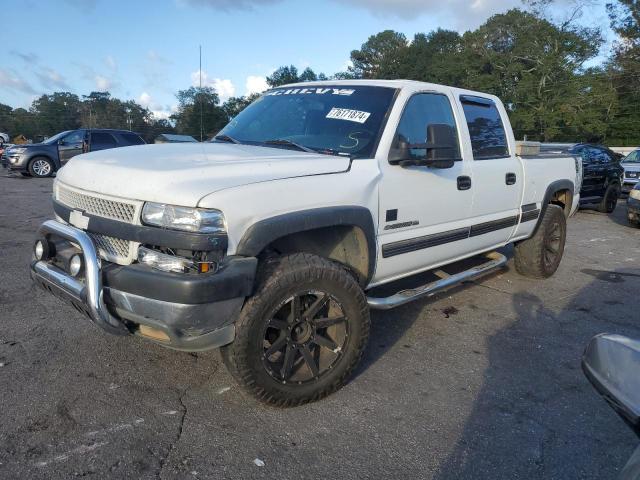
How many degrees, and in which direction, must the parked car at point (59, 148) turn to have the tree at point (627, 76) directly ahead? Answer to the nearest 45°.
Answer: approximately 135° to its left

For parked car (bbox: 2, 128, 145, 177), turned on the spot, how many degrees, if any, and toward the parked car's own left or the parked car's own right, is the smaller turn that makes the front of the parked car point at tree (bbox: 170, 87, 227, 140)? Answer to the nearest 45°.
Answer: approximately 90° to the parked car's own right

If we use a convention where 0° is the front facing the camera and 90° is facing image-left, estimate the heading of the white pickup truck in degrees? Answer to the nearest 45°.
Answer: approximately 45°

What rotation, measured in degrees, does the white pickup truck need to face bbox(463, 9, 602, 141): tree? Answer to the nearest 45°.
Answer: approximately 180°

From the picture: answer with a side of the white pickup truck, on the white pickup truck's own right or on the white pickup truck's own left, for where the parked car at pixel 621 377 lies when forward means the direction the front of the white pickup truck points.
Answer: on the white pickup truck's own left

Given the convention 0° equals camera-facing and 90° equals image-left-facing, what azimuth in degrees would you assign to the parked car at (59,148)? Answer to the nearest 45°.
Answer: approximately 45°
